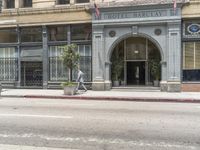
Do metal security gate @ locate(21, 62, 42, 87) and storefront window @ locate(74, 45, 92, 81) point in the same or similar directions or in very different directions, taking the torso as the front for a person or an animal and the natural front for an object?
same or similar directions

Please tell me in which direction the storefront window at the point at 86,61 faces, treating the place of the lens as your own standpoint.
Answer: facing the viewer

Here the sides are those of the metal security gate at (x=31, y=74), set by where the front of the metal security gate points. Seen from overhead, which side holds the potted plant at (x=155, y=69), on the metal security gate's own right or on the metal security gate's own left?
on the metal security gate's own left

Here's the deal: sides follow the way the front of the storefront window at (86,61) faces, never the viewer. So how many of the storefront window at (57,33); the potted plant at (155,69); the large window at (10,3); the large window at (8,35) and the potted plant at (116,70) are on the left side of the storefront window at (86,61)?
2

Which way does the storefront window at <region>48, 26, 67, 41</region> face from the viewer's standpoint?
toward the camera

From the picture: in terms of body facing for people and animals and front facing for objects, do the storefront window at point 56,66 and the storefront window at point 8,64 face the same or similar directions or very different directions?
same or similar directions

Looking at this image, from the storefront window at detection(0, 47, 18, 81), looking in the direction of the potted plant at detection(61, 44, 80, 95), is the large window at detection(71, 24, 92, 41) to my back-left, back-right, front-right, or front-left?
front-left

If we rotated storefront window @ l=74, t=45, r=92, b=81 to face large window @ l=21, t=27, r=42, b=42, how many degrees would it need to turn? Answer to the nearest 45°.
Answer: approximately 90° to its right

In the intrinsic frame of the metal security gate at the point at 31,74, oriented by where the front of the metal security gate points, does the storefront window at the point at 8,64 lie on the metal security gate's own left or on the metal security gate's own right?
on the metal security gate's own right

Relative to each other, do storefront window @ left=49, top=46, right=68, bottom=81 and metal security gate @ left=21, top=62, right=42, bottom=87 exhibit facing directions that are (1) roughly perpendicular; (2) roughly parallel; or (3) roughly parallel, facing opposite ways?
roughly parallel

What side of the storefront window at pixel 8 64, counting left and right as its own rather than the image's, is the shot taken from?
front

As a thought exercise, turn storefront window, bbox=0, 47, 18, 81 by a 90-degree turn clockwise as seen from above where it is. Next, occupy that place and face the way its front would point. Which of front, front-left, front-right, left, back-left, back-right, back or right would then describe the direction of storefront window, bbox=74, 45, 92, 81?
back-left

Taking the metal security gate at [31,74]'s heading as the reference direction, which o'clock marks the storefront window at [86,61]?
The storefront window is roughly at 10 o'clock from the metal security gate.

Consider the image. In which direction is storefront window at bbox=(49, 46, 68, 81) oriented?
toward the camera
